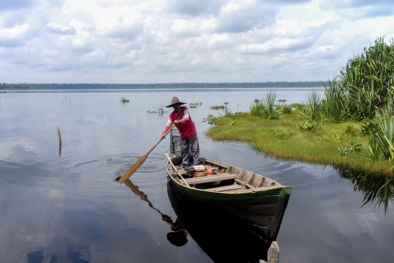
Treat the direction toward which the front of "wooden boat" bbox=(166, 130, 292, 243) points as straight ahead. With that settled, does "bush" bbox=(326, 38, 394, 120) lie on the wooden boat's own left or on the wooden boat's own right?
on the wooden boat's own left

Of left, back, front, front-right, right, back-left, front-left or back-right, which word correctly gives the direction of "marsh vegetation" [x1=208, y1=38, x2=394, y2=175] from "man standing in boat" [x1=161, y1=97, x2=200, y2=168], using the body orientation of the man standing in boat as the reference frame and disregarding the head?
back

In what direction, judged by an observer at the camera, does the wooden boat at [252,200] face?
facing the viewer and to the right of the viewer

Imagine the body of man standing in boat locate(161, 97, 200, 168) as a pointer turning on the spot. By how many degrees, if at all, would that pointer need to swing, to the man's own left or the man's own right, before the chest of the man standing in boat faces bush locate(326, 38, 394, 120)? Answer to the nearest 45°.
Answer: approximately 180°

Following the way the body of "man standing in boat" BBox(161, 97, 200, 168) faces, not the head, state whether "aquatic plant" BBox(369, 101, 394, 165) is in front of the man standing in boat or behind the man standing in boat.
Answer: behind

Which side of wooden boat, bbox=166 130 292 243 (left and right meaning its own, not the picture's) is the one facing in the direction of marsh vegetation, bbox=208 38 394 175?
left

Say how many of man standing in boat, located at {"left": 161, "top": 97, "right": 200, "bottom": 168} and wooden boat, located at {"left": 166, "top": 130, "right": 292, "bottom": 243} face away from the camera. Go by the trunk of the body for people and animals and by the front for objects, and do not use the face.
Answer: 0

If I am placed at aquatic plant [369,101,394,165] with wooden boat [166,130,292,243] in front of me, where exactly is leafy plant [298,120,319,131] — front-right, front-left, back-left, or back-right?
back-right

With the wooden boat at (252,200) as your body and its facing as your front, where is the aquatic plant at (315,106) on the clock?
The aquatic plant is roughly at 8 o'clock from the wooden boat.

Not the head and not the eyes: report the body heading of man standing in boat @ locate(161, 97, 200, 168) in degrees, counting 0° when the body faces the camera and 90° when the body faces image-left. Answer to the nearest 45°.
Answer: approximately 45°

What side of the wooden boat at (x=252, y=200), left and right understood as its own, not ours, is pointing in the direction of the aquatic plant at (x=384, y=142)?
left
